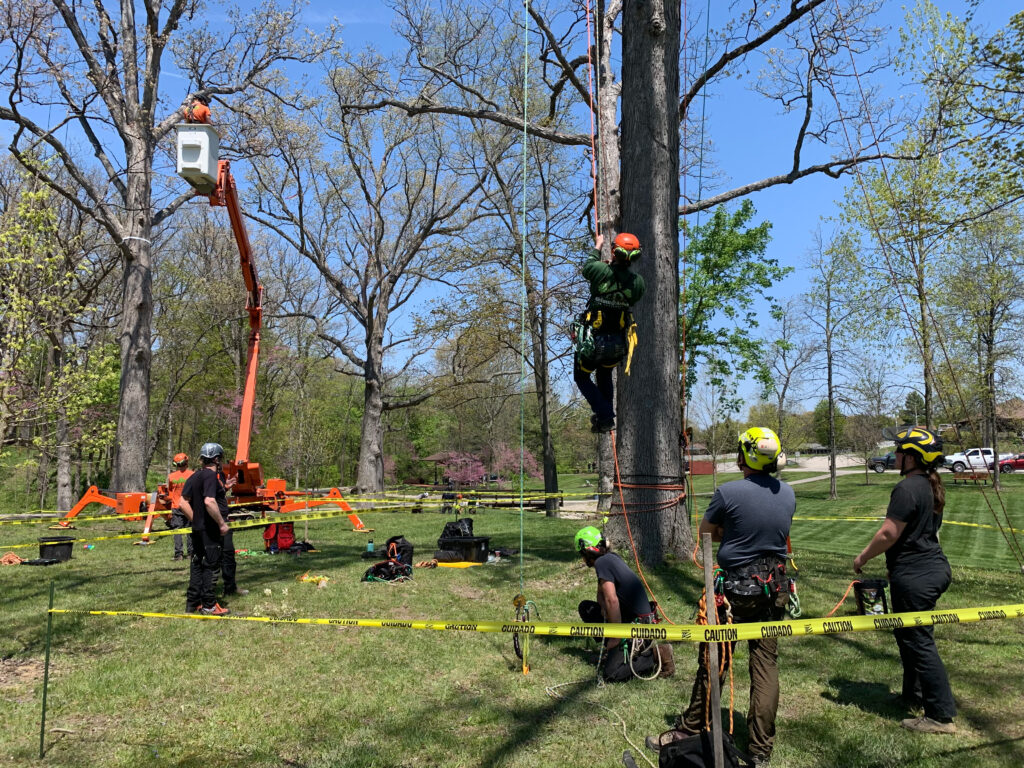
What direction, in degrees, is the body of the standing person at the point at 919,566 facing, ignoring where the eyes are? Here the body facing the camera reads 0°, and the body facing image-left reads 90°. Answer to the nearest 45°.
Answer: approximately 90°

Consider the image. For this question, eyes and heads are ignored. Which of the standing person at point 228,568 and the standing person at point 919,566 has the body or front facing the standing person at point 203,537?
the standing person at point 919,566

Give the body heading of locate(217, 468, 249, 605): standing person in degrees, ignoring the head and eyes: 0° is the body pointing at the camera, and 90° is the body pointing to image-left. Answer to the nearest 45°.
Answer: approximately 270°

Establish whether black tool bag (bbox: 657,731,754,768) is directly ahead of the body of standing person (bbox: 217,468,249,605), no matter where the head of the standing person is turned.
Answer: no

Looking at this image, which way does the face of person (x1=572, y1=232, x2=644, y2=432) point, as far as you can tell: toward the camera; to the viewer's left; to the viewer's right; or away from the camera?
away from the camera

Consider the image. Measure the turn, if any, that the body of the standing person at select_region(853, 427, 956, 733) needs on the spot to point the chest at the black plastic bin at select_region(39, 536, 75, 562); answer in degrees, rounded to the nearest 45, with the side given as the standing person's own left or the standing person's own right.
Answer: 0° — they already face it
